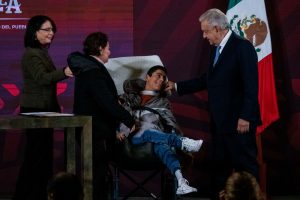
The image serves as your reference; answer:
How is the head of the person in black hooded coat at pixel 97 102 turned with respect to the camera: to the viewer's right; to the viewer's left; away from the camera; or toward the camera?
to the viewer's right

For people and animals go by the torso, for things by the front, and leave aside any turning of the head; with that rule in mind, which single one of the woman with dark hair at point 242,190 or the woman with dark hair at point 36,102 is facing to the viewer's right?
the woman with dark hair at point 36,102

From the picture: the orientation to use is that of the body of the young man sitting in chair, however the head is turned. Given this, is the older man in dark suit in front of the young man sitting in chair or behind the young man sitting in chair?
in front

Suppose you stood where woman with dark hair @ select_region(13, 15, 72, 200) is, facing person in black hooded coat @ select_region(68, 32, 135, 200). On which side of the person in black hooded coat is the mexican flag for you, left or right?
left

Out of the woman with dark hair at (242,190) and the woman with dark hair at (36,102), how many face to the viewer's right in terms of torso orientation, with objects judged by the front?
1

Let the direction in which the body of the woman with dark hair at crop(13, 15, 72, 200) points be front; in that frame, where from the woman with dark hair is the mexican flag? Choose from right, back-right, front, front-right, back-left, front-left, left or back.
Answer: front

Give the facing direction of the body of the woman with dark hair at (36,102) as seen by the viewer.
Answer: to the viewer's right

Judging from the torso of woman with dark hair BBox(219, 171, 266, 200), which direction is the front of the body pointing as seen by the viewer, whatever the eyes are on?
away from the camera

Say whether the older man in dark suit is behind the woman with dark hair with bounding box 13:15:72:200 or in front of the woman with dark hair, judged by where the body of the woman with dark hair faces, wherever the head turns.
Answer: in front

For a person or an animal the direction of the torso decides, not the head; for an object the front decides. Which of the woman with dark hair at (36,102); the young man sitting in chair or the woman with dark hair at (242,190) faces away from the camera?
the woman with dark hair at (242,190)

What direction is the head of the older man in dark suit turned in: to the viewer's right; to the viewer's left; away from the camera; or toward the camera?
to the viewer's left

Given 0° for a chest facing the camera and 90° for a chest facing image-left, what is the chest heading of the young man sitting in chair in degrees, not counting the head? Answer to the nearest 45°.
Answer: approximately 315°
